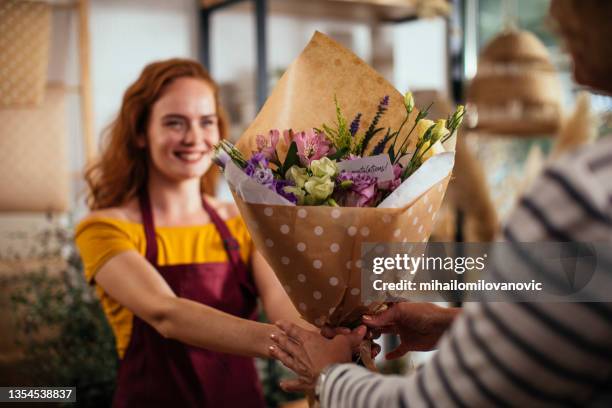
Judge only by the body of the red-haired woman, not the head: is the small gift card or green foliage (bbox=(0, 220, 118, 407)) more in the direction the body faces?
the small gift card

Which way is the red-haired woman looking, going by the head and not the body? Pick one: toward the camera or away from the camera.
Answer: toward the camera

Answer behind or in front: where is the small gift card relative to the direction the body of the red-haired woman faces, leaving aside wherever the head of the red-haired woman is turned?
in front

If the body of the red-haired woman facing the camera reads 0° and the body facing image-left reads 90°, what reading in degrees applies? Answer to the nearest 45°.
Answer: approximately 315°

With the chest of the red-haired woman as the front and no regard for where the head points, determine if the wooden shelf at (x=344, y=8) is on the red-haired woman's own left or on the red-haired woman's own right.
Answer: on the red-haired woman's own left

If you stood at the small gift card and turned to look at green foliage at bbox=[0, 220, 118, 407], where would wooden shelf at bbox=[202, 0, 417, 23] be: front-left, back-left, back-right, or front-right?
front-right

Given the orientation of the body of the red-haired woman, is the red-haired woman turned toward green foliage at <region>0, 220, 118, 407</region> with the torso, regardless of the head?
no
